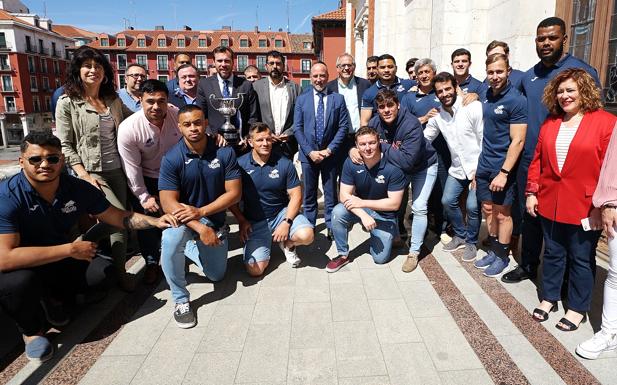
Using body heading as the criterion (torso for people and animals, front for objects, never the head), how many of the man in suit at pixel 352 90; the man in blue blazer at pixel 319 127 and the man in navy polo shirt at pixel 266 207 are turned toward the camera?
3

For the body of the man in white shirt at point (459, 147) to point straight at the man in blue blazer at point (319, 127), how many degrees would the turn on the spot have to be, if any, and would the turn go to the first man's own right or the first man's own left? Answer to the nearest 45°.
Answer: approximately 45° to the first man's own right

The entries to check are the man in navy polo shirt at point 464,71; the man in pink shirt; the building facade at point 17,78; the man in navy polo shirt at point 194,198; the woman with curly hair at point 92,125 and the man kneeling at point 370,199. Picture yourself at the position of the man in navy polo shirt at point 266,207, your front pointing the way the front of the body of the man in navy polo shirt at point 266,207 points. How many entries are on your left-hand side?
2

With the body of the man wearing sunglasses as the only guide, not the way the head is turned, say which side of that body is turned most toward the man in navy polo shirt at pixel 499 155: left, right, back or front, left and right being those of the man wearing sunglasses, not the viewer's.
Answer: left

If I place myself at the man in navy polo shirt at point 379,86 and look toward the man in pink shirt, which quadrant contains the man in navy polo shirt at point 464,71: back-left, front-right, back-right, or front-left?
back-left

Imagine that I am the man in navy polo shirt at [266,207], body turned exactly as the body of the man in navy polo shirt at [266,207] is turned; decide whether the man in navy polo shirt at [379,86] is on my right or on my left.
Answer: on my left

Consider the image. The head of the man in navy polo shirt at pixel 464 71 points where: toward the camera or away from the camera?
toward the camera

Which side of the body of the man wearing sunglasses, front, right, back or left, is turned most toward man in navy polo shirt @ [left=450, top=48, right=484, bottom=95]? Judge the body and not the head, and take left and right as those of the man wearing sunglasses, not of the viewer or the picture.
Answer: left

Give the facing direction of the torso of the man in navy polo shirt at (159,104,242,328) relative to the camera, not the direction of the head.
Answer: toward the camera

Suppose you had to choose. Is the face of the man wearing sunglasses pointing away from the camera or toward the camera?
toward the camera

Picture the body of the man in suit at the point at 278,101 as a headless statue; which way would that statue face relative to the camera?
toward the camera

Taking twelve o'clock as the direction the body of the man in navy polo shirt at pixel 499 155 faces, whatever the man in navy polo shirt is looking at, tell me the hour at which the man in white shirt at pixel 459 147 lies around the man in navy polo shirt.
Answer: The man in white shirt is roughly at 3 o'clock from the man in navy polo shirt.

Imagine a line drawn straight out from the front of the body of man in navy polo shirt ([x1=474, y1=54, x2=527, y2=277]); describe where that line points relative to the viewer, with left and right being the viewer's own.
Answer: facing the viewer and to the left of the viewer

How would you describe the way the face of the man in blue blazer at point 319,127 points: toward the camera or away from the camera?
toward the camera
